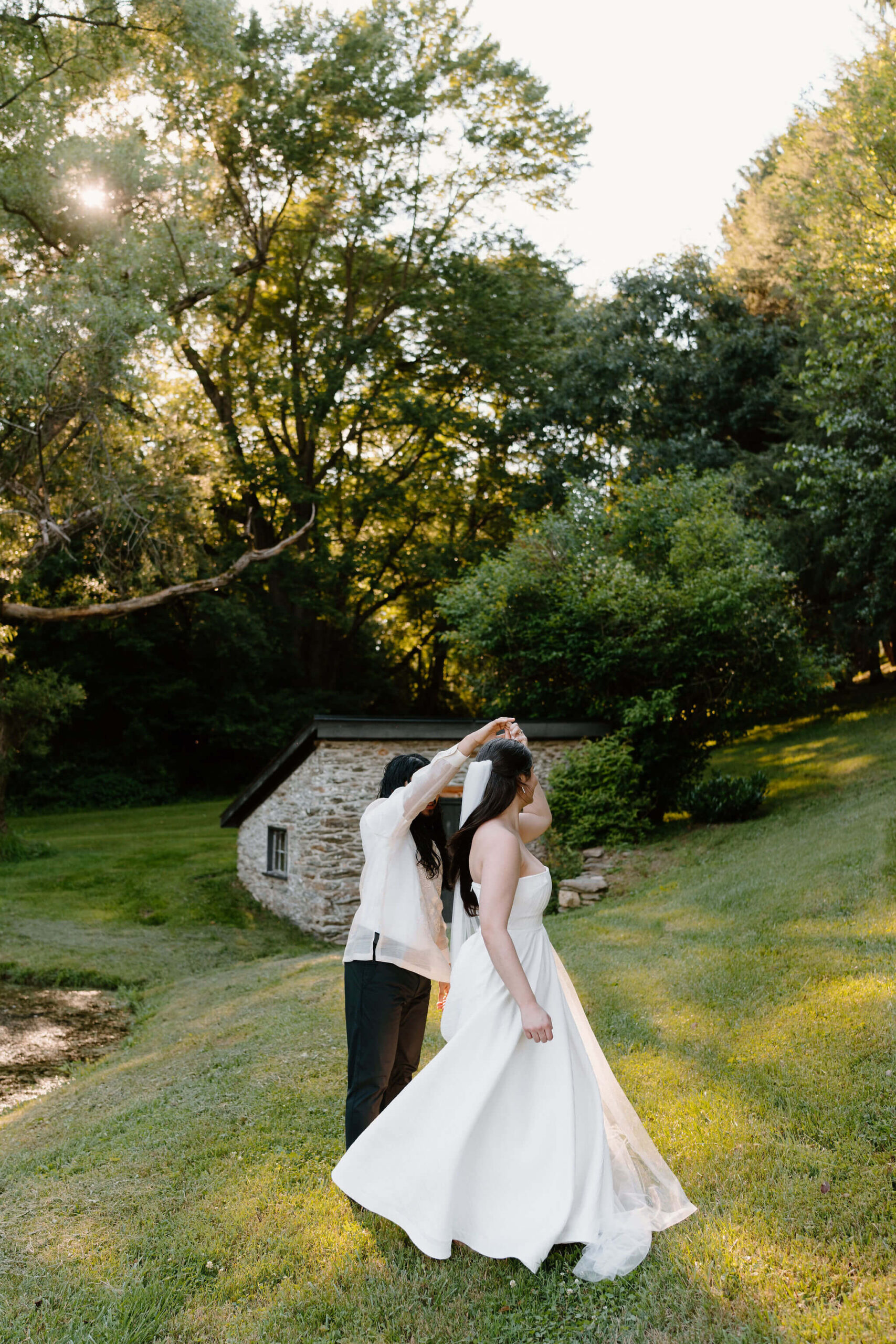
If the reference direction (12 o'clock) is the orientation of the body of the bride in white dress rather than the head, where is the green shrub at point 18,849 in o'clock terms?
The green shrub is roughly at 8 o'clock from the bride in white dress.

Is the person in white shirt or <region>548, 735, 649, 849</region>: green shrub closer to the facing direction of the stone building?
the person in white shirt

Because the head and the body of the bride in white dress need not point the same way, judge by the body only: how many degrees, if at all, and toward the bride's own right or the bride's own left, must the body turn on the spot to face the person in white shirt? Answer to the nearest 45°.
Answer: approximately 135° to the bride's own left

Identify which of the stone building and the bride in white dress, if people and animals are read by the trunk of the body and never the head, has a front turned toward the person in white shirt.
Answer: the stone building

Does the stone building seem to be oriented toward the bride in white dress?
yes

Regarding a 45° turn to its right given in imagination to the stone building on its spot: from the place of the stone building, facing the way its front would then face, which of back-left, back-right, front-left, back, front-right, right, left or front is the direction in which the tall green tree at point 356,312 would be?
back-right

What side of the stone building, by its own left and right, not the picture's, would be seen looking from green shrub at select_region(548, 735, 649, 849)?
left

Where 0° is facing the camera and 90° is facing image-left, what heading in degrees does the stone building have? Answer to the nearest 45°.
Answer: approximately 0°

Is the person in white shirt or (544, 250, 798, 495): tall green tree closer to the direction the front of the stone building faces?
the person in white shirt

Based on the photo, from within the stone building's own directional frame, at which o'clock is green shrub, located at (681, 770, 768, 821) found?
The green shrub is roughly at 9 o'clock from the stone building.

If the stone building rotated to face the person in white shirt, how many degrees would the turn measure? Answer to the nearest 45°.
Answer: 0° — it already faces them

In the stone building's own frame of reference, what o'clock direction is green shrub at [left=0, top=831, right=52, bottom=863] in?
The green shrub is roughly at 4 o'clock from the stone building.

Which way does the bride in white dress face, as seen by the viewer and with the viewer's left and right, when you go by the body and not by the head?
facing to the right of the viewer
